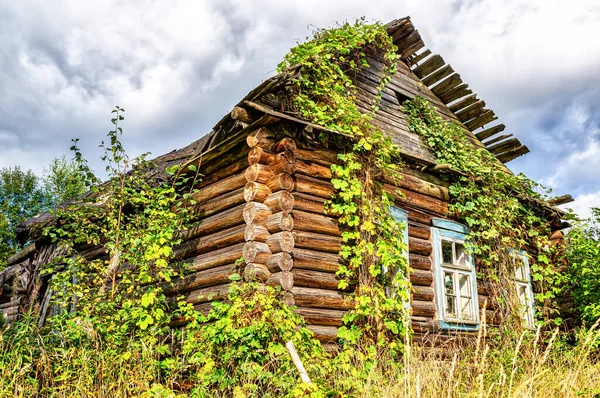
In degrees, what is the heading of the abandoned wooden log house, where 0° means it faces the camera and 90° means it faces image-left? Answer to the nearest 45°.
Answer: approximately 315°

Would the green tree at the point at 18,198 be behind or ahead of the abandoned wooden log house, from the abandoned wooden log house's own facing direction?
behind
